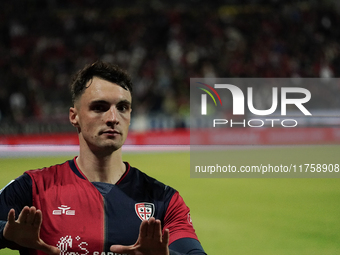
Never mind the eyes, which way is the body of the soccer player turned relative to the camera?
toward the camera
